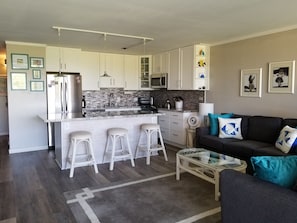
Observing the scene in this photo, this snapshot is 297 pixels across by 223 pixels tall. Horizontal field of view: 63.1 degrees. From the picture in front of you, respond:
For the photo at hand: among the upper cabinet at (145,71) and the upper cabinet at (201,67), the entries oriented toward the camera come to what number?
2

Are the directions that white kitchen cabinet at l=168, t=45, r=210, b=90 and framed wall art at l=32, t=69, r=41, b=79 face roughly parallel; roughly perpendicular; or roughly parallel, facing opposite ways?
roughly perpendicular

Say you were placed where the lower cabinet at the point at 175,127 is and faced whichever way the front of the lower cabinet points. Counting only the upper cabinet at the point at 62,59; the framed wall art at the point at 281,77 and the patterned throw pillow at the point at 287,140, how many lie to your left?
2

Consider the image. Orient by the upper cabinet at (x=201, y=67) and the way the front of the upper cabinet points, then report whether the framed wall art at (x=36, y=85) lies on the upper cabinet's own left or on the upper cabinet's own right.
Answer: on the upper cabinet's own right

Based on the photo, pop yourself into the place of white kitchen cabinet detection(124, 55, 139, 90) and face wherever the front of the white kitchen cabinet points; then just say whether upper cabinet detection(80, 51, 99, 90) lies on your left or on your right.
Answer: on your right

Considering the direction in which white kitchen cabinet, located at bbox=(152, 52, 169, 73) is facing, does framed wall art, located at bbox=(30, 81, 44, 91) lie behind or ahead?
ahead

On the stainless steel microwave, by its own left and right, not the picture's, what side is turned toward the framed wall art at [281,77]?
left

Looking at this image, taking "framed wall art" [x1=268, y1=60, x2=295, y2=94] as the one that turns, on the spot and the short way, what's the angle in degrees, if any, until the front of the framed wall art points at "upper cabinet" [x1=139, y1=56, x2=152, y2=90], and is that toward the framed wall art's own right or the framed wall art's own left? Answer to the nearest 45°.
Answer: approximately 90° to the framed wall art's own right

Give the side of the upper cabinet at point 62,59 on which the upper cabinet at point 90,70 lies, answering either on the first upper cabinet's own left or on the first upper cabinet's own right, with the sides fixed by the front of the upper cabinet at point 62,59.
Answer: on the first upper cabinet's own left

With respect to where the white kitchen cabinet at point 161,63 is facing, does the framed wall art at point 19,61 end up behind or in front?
in front

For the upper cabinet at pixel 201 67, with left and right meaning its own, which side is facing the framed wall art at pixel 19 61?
right

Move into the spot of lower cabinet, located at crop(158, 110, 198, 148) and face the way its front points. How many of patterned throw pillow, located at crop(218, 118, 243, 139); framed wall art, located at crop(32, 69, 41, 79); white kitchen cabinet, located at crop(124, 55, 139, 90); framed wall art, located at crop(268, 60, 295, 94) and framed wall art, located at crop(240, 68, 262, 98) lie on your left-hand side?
3

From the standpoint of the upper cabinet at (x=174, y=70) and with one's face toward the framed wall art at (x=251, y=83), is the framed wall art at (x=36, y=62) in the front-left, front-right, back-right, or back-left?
back-right
